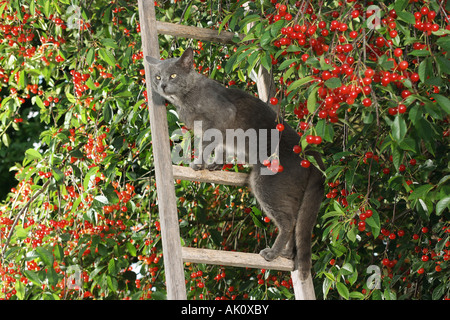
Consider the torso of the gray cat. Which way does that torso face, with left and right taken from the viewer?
facing to the left of the viewer
